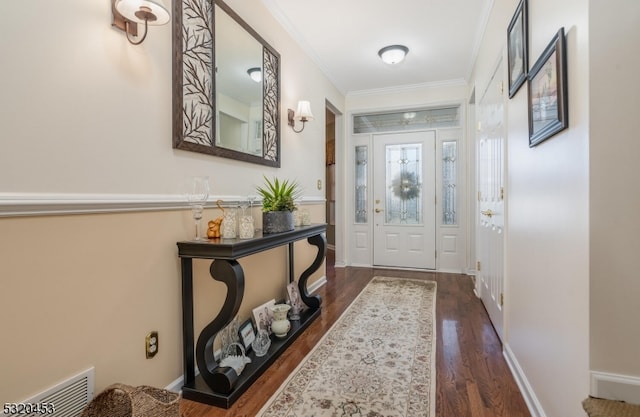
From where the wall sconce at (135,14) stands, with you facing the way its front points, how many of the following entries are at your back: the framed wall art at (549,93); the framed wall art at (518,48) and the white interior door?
0

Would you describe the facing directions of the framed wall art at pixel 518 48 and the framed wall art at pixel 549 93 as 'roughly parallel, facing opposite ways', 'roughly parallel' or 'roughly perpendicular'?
roughly parallel

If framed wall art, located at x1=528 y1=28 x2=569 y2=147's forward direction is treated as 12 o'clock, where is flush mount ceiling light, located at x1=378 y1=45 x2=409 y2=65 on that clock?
The flush mount ceiling light is roughly at 3 o'clock from the framed wall art.

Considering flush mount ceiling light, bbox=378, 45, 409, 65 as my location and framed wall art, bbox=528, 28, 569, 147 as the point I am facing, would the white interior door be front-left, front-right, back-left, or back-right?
front-left

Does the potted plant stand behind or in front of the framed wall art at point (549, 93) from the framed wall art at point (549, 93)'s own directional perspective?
in front

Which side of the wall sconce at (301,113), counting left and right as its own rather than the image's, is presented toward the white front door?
left

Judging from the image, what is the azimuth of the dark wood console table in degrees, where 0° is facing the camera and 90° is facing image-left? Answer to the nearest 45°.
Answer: approximately 315°

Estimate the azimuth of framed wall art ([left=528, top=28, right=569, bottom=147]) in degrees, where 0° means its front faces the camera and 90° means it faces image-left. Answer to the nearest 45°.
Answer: approximately 45°

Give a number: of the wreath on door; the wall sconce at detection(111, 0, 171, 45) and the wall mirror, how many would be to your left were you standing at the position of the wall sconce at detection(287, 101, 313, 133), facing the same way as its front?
1

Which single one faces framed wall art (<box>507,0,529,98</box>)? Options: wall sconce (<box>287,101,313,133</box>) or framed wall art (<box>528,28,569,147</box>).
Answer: the wall sconce

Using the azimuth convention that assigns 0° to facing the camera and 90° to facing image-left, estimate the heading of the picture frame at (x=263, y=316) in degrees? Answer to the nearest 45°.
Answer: approximately 315°

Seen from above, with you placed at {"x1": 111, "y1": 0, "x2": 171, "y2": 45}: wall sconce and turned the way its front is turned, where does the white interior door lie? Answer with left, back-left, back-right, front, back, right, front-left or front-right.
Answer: front-left

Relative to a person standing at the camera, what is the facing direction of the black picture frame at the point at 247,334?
facing the viewer and to the right of the viewer

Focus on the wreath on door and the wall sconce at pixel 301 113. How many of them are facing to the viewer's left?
0

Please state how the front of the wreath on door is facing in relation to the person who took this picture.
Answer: facing away from the viewer
